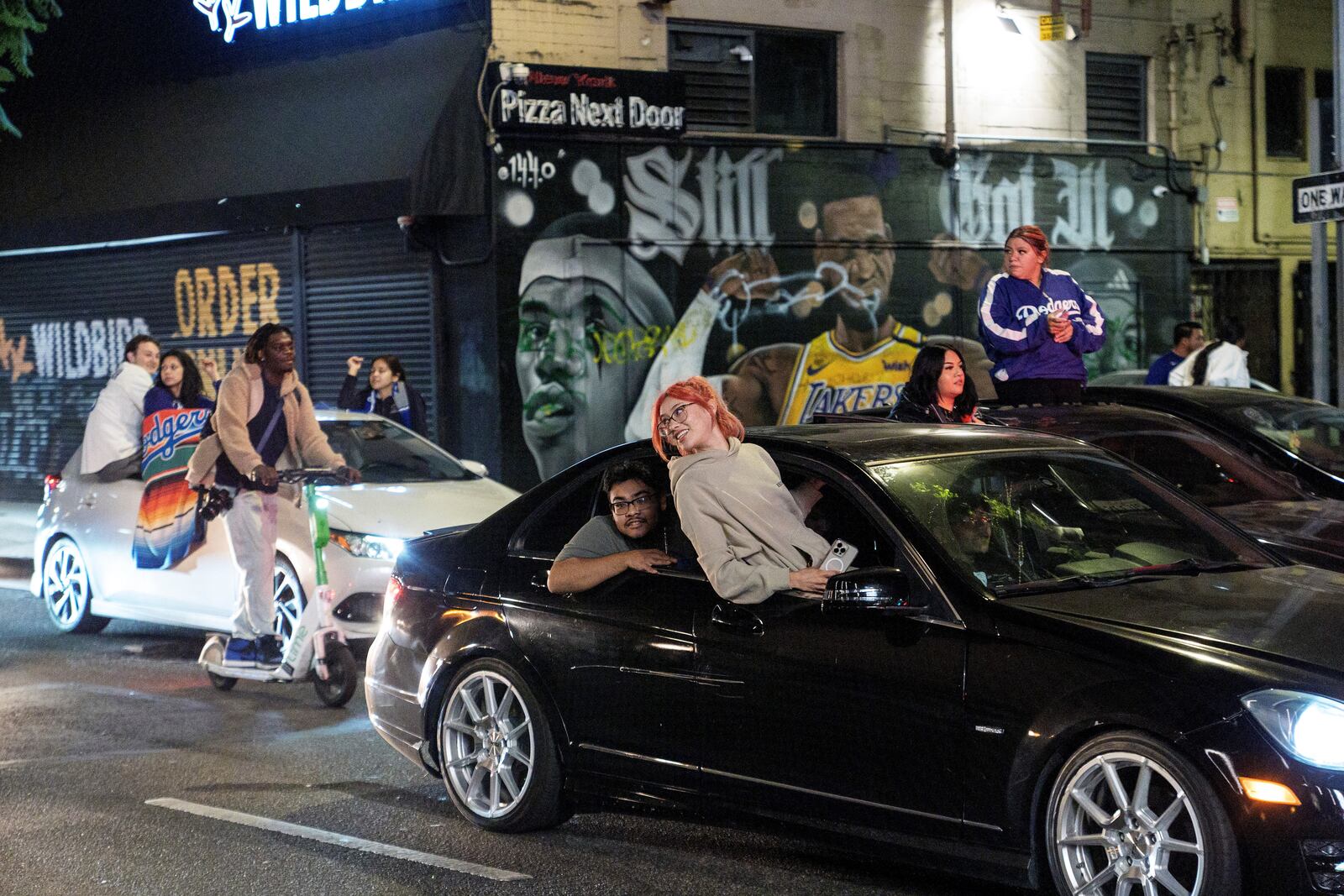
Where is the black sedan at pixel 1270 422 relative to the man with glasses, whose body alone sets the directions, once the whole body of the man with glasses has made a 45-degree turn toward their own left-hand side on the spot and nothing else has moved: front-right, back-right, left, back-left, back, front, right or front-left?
left

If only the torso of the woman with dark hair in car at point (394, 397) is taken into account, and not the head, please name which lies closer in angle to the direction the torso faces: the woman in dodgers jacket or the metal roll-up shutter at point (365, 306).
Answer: the woman in dodgers jacket

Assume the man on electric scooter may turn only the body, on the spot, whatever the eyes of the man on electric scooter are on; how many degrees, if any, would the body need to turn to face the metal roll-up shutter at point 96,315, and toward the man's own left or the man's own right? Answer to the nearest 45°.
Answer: approximately 135° to the man's own left

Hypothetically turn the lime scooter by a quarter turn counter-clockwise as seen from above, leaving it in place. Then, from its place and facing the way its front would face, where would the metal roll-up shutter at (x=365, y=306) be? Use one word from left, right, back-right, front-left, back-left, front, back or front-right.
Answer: front-left

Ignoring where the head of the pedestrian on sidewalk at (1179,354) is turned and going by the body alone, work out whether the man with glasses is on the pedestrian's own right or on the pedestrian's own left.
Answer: on the pedestrian's own right

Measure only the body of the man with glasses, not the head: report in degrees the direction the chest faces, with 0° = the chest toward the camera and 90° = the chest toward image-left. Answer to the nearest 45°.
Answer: approximately 0°
